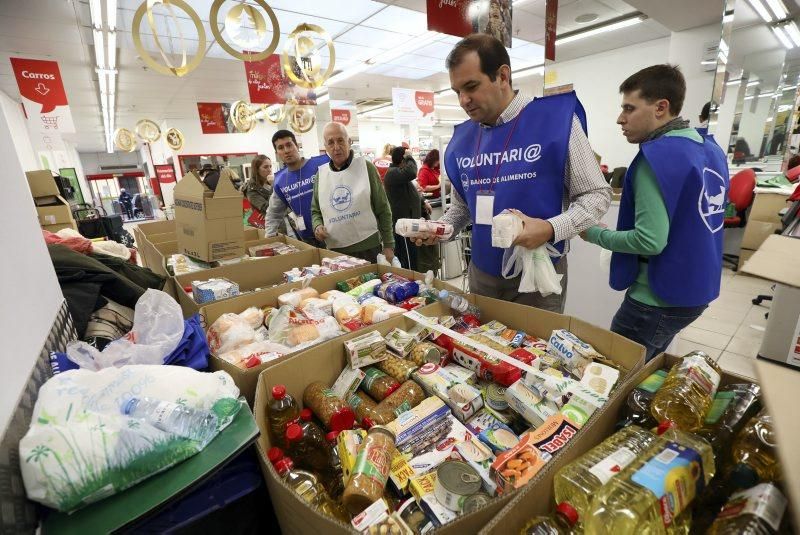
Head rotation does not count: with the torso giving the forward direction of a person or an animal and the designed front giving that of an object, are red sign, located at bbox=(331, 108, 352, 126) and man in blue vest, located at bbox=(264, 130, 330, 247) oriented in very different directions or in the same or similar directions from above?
same or similar directions

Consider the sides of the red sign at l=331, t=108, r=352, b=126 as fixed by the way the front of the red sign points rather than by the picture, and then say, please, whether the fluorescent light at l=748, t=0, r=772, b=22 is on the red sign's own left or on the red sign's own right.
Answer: on the red sign's own left

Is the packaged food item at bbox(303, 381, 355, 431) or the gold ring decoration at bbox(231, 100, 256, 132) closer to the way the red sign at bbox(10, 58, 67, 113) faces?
the packaged food item

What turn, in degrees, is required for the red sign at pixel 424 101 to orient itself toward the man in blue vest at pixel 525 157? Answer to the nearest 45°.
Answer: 0° — it already faces them

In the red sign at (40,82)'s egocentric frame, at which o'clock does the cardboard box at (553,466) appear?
The cardboard box is roughly at 12 o'clock from the red sign.

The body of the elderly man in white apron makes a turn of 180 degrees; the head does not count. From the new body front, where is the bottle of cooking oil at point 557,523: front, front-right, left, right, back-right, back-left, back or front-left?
back

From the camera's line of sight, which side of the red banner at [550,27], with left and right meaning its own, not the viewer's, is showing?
front

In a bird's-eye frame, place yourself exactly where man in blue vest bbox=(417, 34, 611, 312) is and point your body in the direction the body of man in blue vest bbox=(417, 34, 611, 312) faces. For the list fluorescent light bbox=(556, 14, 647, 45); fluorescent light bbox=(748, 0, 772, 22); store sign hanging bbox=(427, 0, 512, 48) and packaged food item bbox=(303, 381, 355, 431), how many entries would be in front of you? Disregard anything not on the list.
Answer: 1

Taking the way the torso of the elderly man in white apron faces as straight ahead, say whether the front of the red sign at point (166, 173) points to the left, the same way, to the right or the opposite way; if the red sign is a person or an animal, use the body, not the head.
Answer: the same way

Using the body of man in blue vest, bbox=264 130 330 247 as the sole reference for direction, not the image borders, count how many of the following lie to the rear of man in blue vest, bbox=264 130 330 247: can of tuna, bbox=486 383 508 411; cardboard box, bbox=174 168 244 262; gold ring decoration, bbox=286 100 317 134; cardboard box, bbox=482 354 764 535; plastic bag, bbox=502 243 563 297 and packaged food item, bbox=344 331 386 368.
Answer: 1

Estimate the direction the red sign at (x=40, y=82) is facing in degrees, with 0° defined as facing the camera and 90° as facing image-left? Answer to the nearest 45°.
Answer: approximately 0°

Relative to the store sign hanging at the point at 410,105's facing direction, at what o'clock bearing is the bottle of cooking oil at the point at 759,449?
The bottle of cooking oil is roughly at 12 o'clock from the store sign hanging.

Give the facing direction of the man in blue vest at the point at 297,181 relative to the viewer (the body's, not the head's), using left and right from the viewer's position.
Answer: facing the viewer

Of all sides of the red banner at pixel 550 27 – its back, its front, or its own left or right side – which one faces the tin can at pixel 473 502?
front

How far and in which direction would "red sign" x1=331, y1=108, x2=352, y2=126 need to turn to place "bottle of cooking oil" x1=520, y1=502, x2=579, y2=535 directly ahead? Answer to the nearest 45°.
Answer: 0° — it already faces it

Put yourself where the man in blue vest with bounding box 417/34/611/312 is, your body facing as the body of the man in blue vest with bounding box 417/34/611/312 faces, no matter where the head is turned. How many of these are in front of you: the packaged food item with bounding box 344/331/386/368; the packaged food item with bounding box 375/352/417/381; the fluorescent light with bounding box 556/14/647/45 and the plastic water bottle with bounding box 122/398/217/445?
3

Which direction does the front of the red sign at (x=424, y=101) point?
toward the camera

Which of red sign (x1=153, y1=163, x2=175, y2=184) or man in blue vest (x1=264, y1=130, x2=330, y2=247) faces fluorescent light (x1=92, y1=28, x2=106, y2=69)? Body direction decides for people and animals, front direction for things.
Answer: the red sign

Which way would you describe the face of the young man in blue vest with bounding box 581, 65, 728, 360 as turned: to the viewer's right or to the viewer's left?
to the viewer's left
